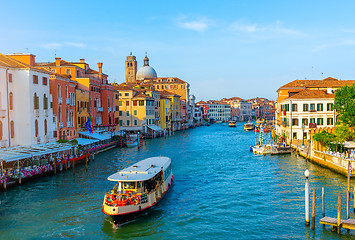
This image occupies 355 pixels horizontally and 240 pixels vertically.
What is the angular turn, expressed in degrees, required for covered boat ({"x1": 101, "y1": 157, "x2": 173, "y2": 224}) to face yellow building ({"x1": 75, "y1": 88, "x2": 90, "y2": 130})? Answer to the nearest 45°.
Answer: approximately 135° to its right

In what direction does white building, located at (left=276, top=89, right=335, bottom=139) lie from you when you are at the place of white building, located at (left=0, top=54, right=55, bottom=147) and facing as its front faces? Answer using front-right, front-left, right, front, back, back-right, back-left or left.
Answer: front-left

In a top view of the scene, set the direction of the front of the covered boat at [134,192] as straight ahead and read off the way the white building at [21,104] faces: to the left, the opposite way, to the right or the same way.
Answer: to the left

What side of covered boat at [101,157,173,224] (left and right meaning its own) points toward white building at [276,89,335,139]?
back

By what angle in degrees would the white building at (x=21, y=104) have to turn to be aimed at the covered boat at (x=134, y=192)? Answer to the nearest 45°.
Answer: approximately 45° to its right

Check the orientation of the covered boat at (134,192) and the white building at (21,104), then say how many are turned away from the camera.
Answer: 0

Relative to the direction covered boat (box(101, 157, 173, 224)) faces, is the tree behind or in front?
behind

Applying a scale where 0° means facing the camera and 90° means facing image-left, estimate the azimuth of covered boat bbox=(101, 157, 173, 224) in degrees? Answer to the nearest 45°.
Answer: approximately 45°

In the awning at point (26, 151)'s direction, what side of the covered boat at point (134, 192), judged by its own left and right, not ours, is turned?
right

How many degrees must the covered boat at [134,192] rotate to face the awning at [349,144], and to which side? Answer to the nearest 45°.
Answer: approximately 180°
